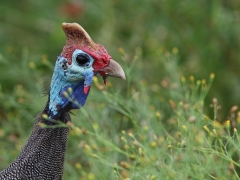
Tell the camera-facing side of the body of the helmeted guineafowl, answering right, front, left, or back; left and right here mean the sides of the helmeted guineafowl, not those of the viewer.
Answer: right
